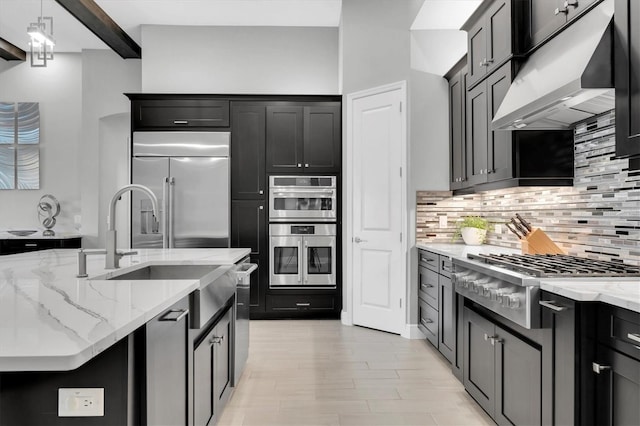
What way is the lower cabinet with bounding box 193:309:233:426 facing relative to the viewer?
to the viewer's right

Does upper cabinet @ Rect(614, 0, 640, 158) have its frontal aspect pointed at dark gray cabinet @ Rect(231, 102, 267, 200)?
no

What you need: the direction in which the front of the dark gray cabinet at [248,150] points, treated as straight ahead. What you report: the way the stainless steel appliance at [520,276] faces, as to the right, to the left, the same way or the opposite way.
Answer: to the right

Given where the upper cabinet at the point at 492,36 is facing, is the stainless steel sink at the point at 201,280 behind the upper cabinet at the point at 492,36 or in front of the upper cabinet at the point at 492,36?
in front

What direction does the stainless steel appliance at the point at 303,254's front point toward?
toward the camera

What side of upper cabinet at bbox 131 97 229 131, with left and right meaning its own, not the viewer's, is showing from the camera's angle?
front

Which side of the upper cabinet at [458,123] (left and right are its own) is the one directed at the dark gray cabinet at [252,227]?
front

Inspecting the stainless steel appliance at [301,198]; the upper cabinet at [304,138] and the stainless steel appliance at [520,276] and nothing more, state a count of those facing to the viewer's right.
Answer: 0

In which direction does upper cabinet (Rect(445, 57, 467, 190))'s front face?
to the viewer's left

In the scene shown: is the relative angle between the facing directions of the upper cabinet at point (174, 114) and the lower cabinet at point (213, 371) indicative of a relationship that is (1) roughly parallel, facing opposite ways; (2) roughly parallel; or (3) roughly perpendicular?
roughly perpendicular

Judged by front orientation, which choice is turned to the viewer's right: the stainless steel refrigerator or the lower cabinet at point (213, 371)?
the lower cabinet

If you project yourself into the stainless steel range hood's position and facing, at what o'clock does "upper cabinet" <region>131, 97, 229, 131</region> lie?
The upper cabinet is roughly at 2 o'clock from the stainless steel range hood.

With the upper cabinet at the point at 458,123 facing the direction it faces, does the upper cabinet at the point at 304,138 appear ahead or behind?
ahead

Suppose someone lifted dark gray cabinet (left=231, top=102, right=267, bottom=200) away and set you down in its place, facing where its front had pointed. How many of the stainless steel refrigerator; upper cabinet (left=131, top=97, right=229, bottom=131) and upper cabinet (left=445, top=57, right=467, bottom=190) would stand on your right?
2

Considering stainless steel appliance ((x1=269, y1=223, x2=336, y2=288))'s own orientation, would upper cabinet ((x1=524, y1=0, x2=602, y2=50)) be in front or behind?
in front

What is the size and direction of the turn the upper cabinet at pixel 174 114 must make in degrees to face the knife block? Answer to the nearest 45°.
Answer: approximately 45° to its left

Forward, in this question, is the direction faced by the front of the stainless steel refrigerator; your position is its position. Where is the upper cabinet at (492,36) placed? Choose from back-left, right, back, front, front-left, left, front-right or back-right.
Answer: front-left

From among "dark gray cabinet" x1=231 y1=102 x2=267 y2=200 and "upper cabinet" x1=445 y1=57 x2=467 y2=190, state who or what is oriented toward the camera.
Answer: the dark gray cabinet

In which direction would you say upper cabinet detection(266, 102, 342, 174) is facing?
toward the camera
